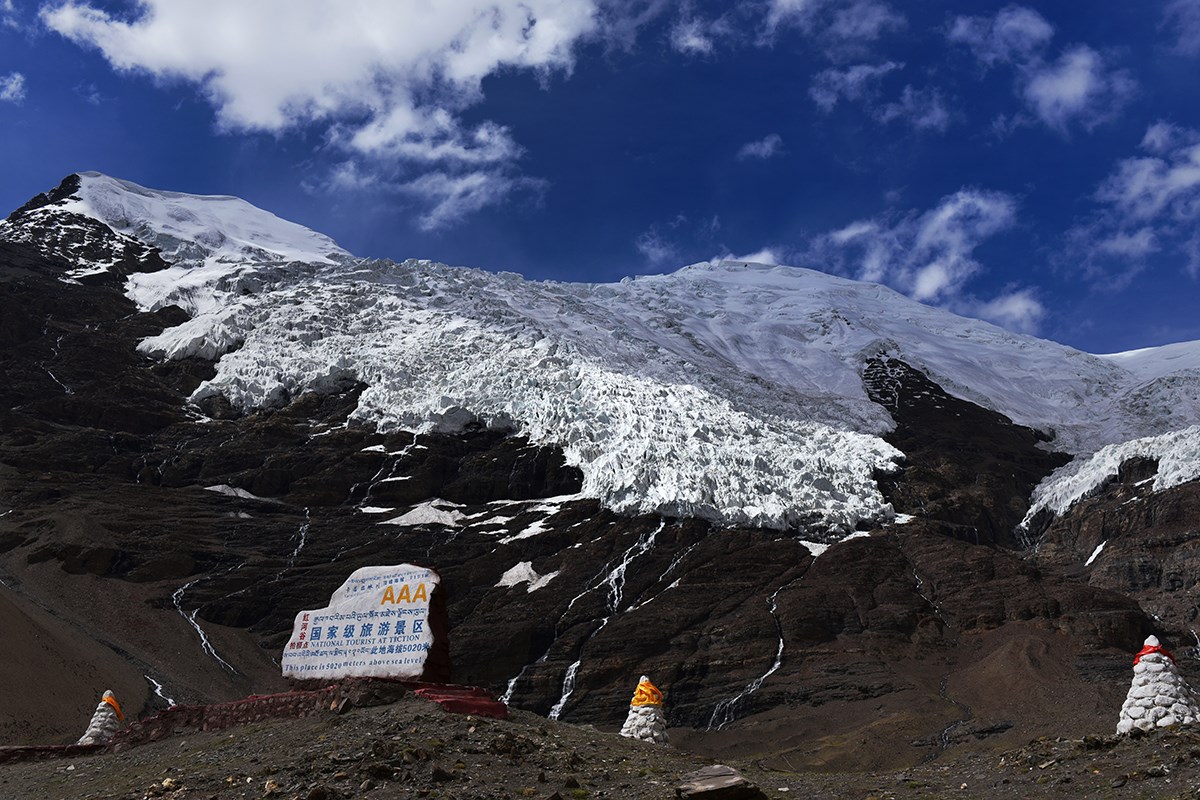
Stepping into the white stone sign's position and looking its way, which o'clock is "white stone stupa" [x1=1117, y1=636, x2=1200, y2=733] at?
The white stone stupa is roughly at 10 o'clock from the white stone sign.

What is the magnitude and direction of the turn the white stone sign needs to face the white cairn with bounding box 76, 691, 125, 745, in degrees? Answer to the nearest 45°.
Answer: approximately 135° to its right

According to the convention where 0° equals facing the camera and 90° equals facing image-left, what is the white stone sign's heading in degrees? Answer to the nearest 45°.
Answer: approximately 0°

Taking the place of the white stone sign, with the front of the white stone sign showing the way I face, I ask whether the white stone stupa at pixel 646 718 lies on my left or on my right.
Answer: on my left
